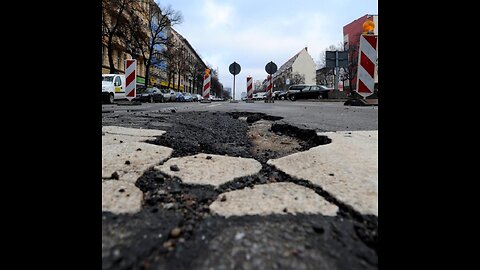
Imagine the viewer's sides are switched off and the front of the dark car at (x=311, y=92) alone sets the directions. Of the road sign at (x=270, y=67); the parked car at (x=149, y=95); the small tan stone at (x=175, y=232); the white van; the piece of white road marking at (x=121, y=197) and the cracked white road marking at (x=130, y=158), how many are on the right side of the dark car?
0

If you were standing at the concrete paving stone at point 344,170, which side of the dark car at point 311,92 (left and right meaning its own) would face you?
left

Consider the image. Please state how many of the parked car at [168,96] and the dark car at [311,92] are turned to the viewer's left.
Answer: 1

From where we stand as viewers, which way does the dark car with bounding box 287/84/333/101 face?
facing to the left of the viewer

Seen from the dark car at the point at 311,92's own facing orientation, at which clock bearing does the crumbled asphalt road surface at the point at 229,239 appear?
The crumbled asphalt road surface is roughly at 9 o'clock from the dark car.

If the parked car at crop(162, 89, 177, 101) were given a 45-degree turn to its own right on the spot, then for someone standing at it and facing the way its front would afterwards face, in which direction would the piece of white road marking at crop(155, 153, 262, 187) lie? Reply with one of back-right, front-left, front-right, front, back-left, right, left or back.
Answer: front

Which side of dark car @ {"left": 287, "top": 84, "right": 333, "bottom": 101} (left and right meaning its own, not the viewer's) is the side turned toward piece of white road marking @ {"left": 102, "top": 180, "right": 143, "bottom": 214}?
left

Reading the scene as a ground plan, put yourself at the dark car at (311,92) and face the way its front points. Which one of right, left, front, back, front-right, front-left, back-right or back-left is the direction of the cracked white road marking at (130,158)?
left

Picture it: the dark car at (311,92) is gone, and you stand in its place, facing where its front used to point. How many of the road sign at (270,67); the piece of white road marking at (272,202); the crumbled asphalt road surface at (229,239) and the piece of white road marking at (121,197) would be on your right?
0

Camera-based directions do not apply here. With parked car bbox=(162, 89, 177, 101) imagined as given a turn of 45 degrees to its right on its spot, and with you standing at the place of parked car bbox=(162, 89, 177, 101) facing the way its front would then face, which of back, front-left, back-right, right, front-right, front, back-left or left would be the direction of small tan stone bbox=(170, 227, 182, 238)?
front
